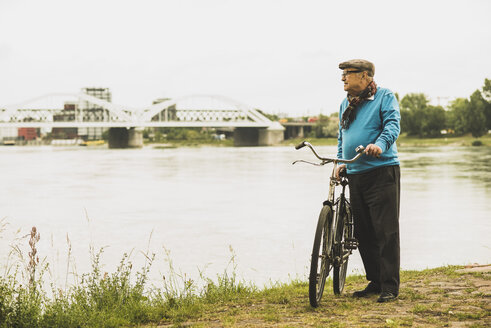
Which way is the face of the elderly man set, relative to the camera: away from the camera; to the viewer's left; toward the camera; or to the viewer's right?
to the viewer's left

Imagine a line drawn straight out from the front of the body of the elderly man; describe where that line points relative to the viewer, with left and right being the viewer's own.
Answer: facing the viewer and to the left of the viewer

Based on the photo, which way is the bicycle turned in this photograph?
toward the camera
